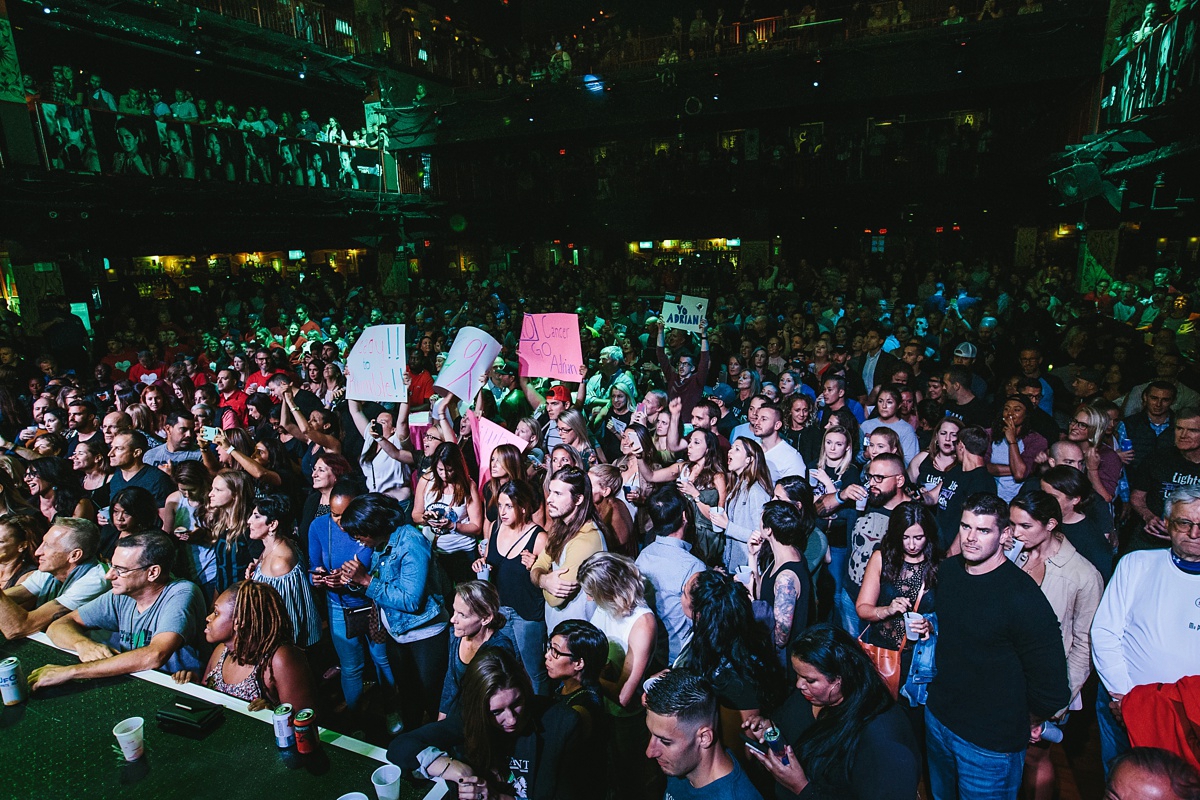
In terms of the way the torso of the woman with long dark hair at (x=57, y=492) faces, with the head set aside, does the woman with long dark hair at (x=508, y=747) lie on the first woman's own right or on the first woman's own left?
on the first woman's own left

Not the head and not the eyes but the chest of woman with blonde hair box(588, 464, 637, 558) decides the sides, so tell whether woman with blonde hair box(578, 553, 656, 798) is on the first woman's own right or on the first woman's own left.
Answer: on the first woman's own left

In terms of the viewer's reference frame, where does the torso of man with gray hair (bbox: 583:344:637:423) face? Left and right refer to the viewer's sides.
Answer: facing the viewer and to the left of the viewer

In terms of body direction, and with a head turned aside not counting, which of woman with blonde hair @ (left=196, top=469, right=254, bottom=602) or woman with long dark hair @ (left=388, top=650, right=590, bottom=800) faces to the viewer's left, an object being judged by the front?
the woman with blonde hair

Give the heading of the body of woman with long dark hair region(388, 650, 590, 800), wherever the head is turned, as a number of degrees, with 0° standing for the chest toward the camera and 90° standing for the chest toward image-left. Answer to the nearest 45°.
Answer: approximately 0°

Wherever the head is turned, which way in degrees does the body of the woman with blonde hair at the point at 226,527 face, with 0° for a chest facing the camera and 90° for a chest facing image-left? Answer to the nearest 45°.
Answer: approximately 90°

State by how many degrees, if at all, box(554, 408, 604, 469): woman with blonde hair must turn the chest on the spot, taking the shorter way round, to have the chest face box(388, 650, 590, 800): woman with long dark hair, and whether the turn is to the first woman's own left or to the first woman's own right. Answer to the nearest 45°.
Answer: approximately 45° to the first woman's own left

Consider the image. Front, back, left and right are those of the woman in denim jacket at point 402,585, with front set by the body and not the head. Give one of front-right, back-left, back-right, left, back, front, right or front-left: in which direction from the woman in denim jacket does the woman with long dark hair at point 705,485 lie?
back

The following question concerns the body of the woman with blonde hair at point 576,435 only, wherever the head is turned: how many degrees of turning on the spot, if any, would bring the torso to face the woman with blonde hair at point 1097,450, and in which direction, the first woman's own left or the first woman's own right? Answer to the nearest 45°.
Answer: approximately 135° to the first woman's own left

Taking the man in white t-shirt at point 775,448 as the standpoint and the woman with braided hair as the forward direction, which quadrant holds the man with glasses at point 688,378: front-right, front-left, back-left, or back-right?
back-right

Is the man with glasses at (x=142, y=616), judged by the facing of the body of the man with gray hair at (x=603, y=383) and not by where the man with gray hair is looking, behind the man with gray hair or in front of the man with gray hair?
in front

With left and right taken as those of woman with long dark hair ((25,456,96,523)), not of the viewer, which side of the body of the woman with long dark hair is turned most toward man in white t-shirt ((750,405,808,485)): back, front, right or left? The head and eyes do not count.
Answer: left

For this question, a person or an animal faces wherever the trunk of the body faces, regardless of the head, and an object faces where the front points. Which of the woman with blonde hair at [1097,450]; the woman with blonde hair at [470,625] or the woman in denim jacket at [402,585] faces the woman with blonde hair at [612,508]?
the woman with blonde hair at [1097,450]

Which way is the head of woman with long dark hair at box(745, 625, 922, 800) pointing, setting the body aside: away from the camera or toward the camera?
toward the camera
